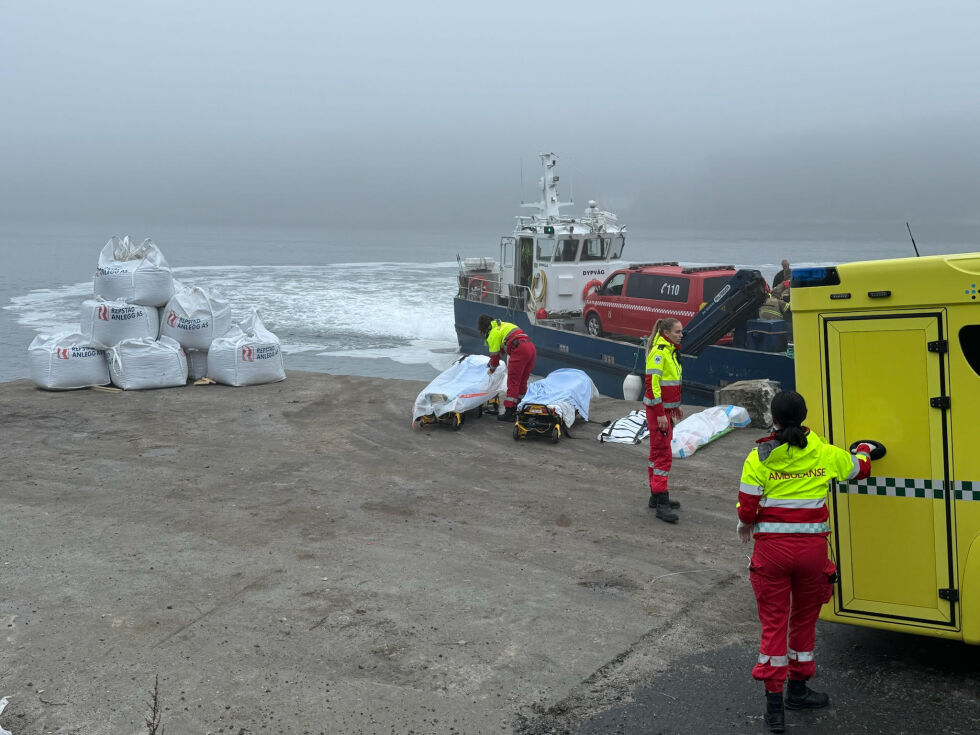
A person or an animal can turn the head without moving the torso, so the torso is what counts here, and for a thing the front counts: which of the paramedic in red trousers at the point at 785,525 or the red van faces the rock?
the paramedic in red trousers

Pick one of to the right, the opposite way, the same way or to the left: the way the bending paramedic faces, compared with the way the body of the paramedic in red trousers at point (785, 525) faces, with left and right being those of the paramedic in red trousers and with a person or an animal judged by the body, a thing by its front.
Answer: to the left

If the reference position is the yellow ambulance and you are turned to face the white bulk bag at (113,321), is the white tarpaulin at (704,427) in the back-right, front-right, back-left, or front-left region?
front-right

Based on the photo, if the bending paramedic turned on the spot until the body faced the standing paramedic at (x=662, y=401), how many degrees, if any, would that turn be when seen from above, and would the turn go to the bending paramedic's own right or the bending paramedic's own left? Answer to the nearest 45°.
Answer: approximately 90° to the bending paramedic's own left

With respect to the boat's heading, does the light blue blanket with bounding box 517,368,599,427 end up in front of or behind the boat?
in front

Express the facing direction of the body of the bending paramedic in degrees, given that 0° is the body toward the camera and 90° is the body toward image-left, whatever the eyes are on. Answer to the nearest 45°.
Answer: approximately 90°

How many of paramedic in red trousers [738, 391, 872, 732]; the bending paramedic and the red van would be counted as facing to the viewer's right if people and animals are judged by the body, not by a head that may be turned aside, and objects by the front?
0

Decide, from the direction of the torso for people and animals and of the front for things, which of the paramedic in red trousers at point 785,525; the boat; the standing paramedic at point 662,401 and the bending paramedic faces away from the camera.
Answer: the paramedic in red trousers

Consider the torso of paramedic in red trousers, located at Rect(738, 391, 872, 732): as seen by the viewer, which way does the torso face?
away from the camera
